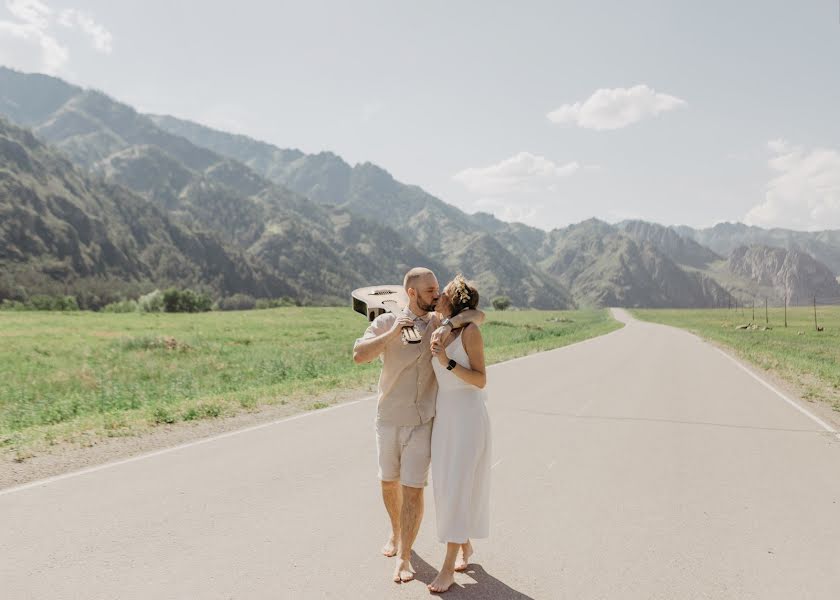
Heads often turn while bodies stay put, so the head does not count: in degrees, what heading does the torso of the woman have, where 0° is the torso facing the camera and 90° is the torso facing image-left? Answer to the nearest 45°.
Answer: approximately 45°

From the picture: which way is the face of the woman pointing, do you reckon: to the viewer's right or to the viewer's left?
to the viewer's left
